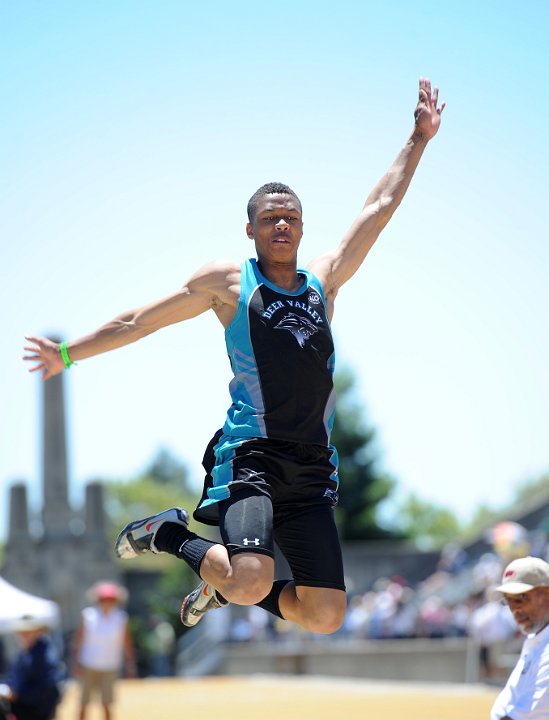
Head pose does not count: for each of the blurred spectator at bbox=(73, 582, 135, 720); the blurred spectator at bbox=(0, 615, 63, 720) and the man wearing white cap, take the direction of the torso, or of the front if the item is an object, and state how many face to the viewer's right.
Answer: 0

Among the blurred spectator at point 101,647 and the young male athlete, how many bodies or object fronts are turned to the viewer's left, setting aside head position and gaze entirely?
0

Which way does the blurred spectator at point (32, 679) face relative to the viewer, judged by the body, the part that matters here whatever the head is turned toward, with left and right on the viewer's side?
facing the viewer and to the left of the viewer

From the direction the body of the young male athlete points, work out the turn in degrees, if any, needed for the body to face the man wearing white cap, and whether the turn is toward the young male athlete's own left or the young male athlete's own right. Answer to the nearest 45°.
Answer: approximately 45° to the young male athlete's own left

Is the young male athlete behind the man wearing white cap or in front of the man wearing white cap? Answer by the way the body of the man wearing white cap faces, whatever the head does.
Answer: in front

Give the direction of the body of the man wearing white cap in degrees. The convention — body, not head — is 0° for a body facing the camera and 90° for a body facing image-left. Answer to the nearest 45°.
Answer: approximately 45°

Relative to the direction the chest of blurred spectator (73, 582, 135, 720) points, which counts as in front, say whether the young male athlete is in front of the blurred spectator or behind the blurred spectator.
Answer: in front

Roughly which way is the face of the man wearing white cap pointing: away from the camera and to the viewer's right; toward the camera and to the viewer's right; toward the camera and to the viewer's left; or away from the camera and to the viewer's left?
toward the camera and to the viewer's left

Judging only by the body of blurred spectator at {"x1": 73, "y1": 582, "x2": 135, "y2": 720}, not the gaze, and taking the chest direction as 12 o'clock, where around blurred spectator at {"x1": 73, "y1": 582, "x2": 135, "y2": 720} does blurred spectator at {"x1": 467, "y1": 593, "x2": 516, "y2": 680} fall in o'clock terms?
blurred spectator at {"x1": 467, "y1": 593, "x2": 516, "y2": 680} is roughly at 8 o'clock from blurred spectator at {"x1": 73, "y1": 582, "x2": 135, "y2": 720}.

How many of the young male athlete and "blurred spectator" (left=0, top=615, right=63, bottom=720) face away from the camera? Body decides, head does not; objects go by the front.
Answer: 0

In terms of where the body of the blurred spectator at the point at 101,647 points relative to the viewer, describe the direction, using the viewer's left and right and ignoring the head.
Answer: facing the viewer

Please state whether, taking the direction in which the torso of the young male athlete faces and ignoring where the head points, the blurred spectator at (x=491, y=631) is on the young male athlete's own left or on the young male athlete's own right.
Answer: on the young male athlete's own left
